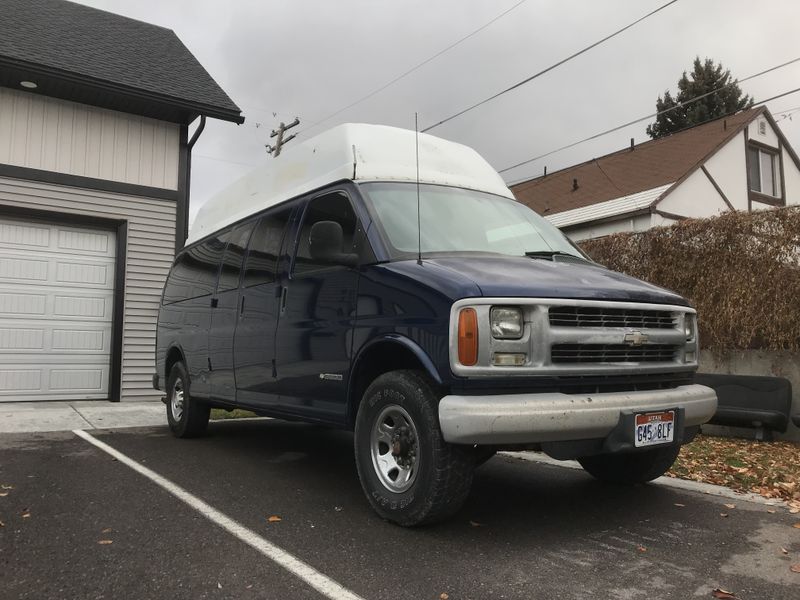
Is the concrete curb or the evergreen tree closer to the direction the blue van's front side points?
the concrete curb

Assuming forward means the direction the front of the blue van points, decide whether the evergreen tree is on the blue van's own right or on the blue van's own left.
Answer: on the blue van's own left

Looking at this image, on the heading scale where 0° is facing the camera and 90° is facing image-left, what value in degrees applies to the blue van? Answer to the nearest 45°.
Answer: approximately 315°

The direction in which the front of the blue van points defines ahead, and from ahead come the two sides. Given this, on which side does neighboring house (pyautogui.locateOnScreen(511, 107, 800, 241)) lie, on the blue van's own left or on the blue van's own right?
on the blue van's own left

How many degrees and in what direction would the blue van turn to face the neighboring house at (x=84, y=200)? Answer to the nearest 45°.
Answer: approximately 180°

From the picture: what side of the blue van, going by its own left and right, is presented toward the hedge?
left
